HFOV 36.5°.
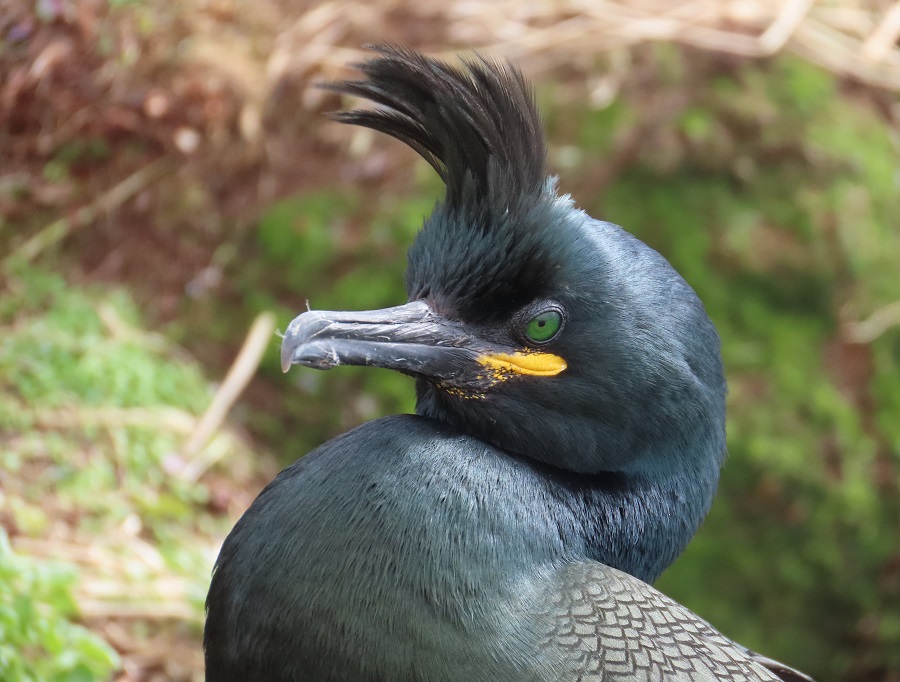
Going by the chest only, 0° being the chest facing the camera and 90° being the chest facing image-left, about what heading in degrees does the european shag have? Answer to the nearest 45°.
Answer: approximately 90°
